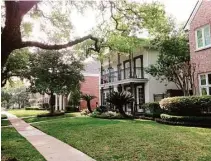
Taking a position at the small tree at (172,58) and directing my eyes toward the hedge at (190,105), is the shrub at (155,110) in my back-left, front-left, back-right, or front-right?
front-right

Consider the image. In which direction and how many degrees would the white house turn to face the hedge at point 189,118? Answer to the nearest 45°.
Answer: approximately 45° to its left

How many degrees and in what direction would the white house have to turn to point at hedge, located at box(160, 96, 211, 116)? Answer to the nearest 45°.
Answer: approximately 45° to its left

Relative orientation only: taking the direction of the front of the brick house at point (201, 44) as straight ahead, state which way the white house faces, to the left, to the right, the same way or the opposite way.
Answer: the same way

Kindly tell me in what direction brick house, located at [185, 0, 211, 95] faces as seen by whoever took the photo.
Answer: facing the viewer and to the left of the viewer

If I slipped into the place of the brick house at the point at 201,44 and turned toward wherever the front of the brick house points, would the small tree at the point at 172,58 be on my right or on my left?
on my right

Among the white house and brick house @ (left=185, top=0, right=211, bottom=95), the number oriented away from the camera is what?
0

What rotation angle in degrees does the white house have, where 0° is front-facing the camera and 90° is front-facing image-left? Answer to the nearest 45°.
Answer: approximately 45°

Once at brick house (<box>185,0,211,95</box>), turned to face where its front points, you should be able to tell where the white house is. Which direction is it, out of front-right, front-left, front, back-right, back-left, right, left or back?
right
